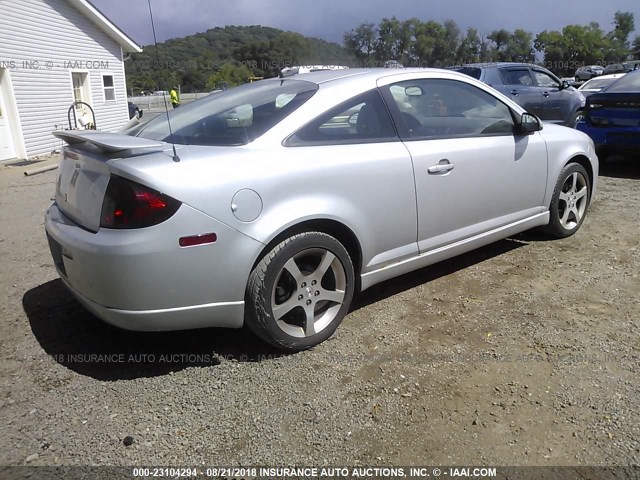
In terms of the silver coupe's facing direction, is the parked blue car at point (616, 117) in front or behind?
in front

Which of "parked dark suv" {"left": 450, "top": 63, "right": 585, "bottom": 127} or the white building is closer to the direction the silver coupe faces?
the parked dark suv

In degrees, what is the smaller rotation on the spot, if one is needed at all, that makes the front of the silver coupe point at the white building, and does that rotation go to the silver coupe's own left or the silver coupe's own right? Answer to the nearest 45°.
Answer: approximately 90° to the silver coupe's own left

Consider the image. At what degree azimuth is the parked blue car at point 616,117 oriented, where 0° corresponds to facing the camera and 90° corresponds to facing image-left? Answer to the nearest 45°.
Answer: approximately 180°

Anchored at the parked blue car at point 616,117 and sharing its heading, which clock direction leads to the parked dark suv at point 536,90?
The parked dark suv is roughly at 11 o'clock from the parked blue car.

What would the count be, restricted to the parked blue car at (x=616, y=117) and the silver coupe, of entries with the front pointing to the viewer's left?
0

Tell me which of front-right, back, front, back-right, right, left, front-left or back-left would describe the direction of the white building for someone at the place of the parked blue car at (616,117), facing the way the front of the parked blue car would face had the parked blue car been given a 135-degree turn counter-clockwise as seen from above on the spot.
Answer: front-right

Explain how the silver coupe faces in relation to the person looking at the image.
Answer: facing away from the viewer and to the right of the viewer

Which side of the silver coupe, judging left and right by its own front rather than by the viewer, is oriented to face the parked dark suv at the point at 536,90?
front
